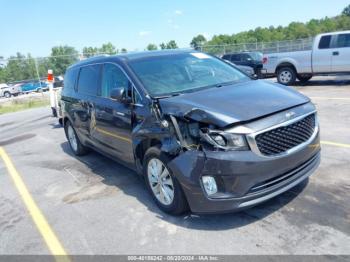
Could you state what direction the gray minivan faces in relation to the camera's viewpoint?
facing the viewer and to the right of the viewer

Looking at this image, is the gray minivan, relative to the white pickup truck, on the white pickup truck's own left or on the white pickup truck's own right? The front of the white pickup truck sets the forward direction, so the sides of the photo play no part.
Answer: on the white pickup truck's own right

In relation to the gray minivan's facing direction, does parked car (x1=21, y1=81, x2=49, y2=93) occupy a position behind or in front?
behind

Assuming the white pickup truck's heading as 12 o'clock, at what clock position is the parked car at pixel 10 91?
The parked car is roughly at 7 o'clock from the white pickup truck.

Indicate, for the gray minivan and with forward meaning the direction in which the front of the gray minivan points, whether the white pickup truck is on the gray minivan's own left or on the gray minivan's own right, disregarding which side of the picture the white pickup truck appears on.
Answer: on the gray minivan's own left

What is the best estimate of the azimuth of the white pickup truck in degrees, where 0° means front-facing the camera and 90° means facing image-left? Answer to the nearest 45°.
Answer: approximately 270°

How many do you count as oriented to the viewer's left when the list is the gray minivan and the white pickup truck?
0
